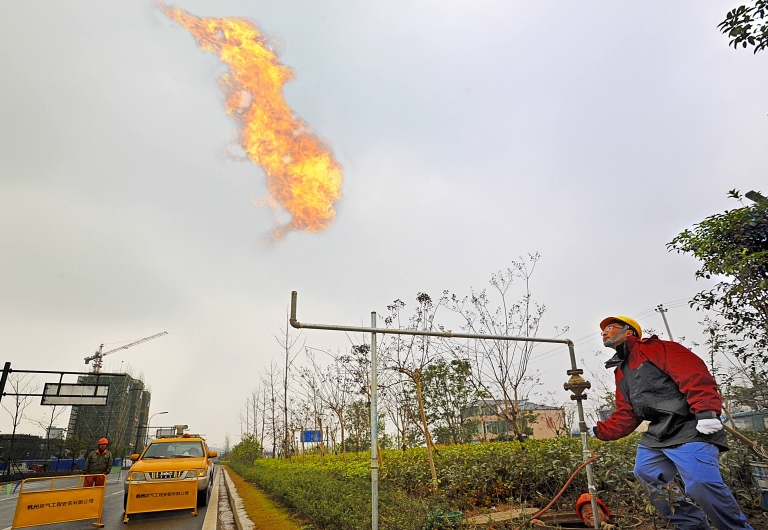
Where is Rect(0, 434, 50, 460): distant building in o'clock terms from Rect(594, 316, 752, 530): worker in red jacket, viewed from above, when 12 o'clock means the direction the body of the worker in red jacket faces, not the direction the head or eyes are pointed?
The distant building is roughly at 2 o'clock from the worker in red jacket.

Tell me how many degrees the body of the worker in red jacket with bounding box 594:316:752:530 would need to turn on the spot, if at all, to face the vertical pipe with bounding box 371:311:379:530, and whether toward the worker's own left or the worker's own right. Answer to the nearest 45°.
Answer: approximately 45° to the worker's own right

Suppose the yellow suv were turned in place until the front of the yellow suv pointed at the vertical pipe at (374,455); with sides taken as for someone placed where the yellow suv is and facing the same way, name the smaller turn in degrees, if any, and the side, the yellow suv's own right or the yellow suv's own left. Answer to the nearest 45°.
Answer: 0° — it already faces it

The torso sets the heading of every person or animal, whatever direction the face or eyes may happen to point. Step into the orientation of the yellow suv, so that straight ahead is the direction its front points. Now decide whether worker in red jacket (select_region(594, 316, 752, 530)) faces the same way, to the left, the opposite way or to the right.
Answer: to the right

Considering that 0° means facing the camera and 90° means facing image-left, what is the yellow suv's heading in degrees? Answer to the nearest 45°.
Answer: approximately 0°

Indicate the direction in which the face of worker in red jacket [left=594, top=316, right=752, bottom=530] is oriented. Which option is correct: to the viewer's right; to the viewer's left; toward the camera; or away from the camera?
to the viewer's left

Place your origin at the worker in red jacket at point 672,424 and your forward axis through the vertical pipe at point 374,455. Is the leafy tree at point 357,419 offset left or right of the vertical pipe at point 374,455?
right

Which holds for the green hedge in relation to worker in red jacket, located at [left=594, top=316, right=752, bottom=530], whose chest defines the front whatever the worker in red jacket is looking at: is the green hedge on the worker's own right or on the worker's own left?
on the worker's own right

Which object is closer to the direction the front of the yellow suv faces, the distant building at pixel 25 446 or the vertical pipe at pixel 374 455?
the vertical pipe

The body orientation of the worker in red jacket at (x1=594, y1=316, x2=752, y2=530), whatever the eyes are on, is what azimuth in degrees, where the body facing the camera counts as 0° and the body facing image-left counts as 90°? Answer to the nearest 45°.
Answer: approximately 45°
